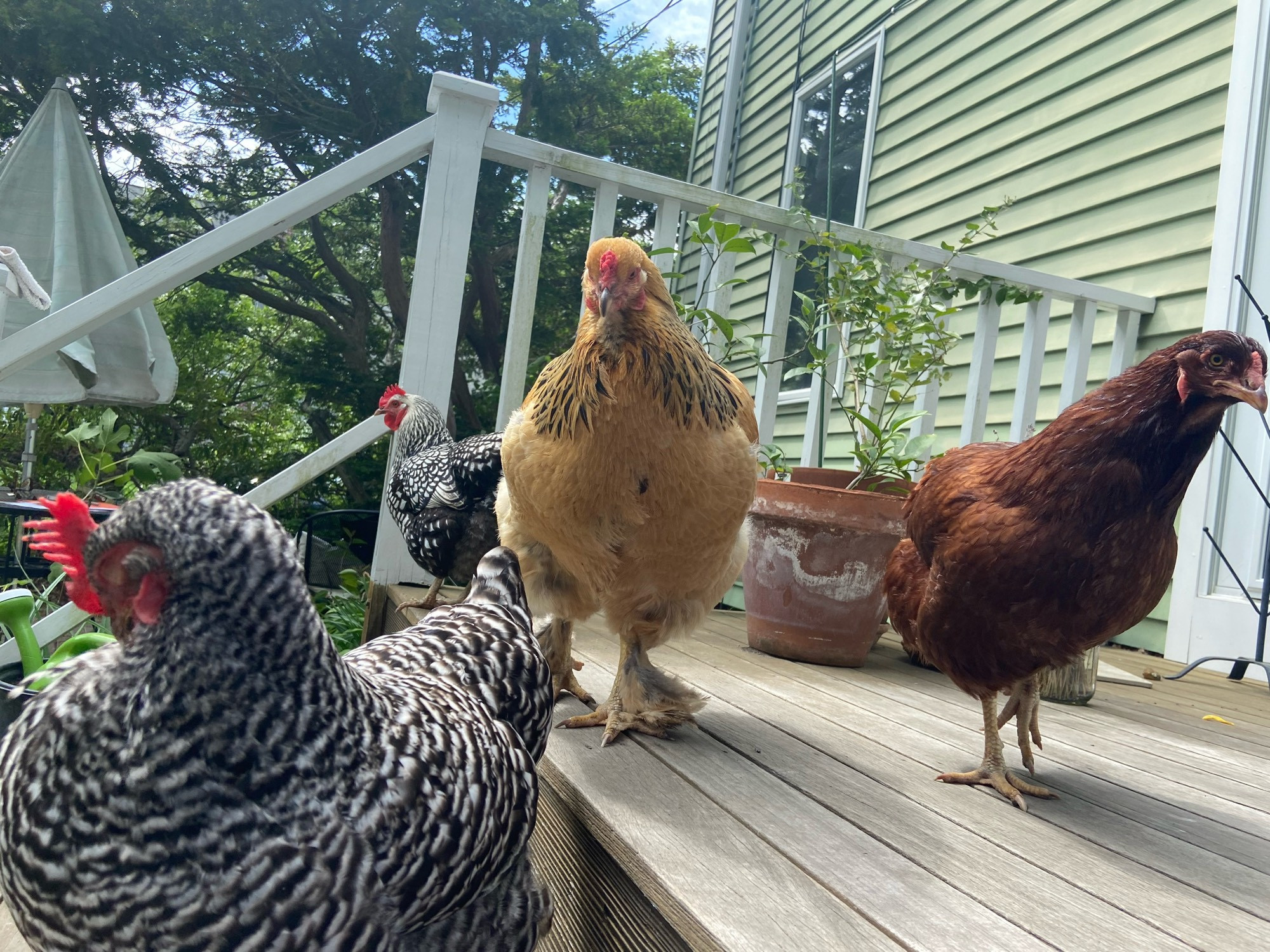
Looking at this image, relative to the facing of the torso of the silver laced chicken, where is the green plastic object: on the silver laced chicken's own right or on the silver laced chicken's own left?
on the silver laced chicken's own left

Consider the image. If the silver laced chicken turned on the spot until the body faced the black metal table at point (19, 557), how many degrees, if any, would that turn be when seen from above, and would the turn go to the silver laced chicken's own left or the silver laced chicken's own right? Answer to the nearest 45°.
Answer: approximately 45° to the silver laced chicken's own right

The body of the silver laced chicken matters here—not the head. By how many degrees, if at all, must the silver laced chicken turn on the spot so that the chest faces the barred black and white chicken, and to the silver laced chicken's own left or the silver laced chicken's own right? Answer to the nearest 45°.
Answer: approximately 90° to the silver laced chicken's own left

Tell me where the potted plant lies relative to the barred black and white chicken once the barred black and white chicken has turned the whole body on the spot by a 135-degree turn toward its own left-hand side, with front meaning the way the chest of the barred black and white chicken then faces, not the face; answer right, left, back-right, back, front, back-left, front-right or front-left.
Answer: front-left

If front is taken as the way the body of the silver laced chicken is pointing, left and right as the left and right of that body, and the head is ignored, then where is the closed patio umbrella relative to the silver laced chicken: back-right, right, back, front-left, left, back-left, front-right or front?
front-right

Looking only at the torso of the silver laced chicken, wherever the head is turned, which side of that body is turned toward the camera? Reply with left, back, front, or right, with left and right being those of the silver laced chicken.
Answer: left

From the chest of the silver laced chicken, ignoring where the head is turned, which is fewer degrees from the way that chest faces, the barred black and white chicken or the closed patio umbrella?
the closed patio umbrella

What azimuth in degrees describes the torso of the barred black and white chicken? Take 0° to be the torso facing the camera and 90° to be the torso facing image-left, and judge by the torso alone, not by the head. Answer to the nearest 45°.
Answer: approximately 45°

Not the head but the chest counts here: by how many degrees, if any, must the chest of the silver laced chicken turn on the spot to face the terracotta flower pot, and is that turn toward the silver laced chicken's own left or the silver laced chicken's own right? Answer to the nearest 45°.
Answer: approximately 180°

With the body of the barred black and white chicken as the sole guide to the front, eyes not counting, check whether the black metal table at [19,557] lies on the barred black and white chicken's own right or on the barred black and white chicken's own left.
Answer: on the barred black and white chicken's own right

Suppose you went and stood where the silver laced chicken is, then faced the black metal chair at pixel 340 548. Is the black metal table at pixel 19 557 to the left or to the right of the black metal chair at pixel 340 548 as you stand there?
left

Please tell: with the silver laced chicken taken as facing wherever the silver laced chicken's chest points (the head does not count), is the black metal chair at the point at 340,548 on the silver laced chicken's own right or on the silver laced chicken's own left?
on the silver laced chicken's own right
